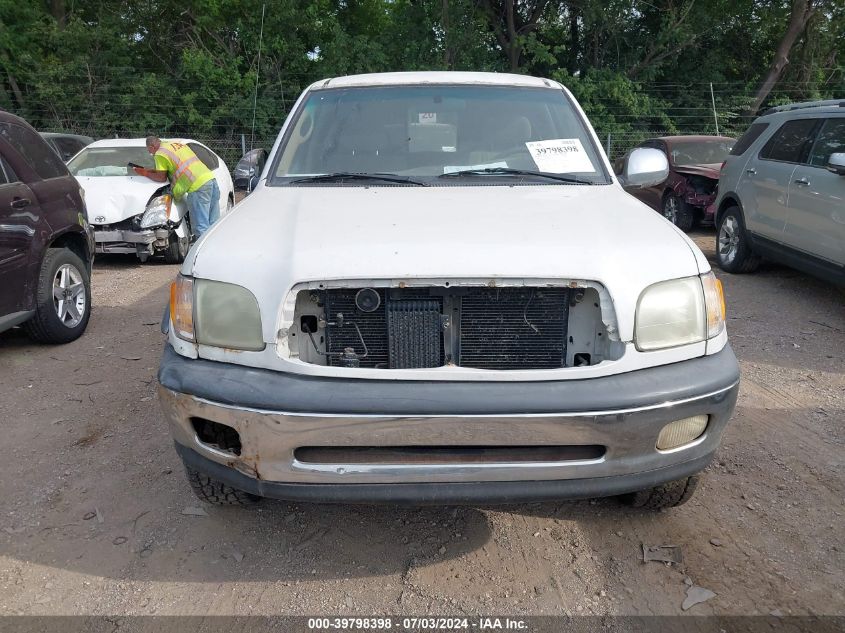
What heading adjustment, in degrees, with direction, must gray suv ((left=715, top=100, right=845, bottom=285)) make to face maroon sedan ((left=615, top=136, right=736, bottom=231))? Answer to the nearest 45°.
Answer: approximately 135° to its left

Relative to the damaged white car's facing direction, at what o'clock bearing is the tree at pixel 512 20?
The tree is roughly at 6 o'clock from the damaged white car.

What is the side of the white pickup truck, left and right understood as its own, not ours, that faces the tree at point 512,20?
back

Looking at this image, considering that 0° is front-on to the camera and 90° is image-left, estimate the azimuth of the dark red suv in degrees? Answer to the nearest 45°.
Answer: approximately 45°

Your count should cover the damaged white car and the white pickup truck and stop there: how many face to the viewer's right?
0

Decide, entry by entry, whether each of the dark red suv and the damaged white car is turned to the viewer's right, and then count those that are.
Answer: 0

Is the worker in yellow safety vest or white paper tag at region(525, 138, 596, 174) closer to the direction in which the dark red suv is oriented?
the white paper tag
